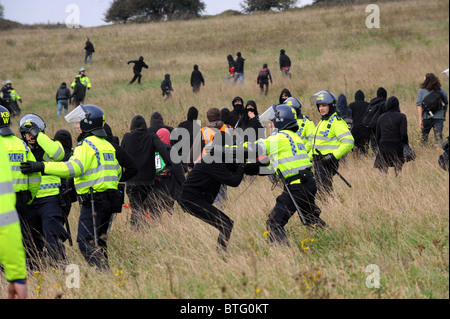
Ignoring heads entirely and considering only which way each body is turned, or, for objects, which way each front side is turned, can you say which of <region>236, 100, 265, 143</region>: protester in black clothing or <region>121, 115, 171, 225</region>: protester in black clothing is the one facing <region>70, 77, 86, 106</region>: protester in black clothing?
<region>121, 115, 171, 225</region>: protester in black clothing

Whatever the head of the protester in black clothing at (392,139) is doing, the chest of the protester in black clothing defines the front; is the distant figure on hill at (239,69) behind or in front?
in front

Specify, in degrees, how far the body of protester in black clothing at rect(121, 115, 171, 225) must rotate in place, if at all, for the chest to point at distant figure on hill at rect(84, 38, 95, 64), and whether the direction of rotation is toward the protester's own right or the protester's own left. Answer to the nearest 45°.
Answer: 0° — they already face them

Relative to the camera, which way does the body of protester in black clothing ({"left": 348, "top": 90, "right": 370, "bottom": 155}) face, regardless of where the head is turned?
away from the camera

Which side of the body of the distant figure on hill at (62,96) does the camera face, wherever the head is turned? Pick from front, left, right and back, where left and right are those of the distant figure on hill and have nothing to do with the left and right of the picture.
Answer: back

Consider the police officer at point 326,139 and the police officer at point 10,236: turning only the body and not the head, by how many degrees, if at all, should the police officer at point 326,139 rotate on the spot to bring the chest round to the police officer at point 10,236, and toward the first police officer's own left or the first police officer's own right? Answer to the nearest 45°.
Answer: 0° — they already face them

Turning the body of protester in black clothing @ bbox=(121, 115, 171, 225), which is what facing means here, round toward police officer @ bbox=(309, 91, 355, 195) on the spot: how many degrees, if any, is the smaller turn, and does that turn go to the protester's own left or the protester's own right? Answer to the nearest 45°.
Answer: approximately 135° to the protester's own right

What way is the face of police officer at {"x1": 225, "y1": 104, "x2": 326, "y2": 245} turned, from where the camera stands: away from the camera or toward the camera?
away from the camera

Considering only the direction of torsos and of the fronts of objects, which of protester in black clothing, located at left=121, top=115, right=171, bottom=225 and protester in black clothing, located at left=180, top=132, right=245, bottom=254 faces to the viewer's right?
protester in black clothing, located at left=180, top=132, right=245, bottom=254

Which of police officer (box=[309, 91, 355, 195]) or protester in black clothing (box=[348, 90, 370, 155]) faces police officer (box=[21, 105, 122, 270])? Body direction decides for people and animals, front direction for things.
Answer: police officer (box=[309, 91, 355, 195])

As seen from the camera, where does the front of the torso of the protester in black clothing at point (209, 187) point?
to the viewer's right

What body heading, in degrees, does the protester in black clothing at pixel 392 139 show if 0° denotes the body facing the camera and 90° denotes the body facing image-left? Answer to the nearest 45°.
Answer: approximately 180°

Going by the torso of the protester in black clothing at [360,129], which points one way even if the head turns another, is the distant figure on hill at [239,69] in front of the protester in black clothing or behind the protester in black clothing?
in front
